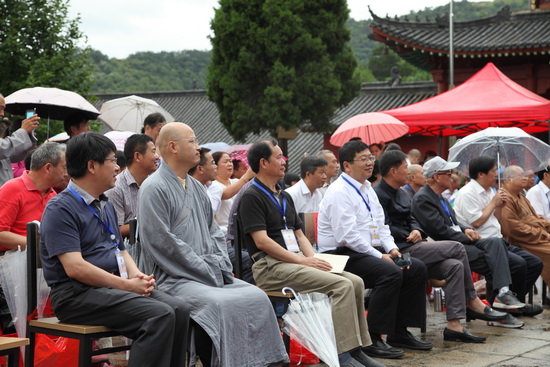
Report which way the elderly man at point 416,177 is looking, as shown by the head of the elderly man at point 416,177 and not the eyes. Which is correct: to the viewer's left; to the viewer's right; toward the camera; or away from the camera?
to the viewer's right

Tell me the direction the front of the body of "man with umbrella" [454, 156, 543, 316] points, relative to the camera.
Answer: to the viewer's right

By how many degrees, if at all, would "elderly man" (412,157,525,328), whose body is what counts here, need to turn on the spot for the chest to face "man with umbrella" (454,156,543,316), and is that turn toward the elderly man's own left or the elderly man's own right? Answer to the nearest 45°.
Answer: approximately 45° to the elderly man's own left

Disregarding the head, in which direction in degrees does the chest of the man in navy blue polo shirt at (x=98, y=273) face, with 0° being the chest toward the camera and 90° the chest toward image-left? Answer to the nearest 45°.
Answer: approximately 270°

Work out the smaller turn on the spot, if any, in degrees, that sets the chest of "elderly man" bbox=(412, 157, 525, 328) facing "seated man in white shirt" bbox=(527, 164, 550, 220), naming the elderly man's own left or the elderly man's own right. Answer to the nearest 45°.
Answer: approximately 45° to the elderly man's own left

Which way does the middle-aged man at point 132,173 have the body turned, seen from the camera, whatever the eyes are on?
to the viewer's right

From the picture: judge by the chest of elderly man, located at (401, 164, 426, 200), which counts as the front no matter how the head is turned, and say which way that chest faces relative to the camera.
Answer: to the viewer's right

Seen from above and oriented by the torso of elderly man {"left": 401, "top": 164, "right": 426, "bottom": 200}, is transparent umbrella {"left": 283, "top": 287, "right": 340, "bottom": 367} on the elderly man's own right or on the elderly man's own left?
on the elderly man's own right

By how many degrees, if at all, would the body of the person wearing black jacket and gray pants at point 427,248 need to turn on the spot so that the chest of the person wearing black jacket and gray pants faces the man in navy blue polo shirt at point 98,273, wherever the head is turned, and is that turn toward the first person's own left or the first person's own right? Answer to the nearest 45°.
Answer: approximately 135° to the first person's own right

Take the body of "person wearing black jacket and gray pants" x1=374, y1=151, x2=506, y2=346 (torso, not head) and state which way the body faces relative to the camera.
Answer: to the viewer's right

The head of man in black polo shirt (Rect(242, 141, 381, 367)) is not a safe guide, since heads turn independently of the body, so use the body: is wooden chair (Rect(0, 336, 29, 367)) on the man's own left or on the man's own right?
on the man's own right

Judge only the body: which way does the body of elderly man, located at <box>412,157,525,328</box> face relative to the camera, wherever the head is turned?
to the viewer's right

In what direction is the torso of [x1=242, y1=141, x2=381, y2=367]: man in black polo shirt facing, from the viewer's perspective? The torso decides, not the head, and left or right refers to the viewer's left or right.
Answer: facing to the right of the viewer
